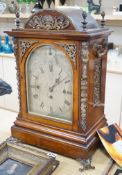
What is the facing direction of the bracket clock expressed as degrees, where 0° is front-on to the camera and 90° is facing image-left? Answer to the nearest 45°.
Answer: approximately 45°
